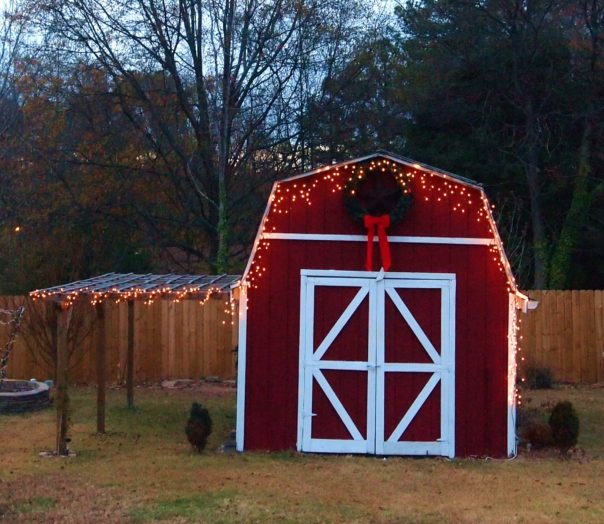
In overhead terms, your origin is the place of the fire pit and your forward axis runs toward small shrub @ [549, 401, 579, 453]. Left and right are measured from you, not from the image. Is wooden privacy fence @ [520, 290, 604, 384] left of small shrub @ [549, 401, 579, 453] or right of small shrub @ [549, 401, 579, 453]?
left

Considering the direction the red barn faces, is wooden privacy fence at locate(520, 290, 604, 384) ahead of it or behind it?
behind

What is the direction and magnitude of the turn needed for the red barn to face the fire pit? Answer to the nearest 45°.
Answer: approximately 135° to its right

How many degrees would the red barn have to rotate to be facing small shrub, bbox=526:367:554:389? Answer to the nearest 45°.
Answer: approximately 180°

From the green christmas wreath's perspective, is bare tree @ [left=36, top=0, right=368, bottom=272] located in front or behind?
behind

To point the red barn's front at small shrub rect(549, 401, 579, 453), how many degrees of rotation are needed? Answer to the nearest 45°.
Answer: approximately 90° to its left

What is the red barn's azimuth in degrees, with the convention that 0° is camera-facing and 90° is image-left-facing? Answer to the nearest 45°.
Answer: approximately 0°
